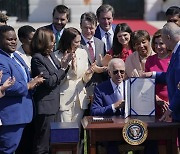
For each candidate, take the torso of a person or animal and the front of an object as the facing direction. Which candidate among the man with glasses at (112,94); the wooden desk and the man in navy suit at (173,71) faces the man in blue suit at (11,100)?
the man in navy suit at (173,71)

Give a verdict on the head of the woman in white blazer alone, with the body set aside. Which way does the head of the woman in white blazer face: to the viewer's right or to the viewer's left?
to the viewer's right

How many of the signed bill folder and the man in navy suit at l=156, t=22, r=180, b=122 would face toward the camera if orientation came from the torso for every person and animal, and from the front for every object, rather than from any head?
1

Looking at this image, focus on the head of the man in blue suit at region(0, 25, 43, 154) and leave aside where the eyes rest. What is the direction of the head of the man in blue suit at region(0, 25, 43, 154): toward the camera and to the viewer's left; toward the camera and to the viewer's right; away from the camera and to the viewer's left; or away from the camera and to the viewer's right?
toward the camera and to the viewer's right

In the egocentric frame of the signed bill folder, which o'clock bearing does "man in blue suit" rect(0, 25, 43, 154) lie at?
The man in blue suit is roughly at 3 o'clock from the signed bill folder.

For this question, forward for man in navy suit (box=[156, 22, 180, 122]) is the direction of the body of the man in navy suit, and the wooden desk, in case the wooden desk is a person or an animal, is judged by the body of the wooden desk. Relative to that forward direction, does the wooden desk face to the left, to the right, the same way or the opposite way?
to the left

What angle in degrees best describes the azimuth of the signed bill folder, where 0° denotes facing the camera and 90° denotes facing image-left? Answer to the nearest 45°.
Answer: approximately 0°

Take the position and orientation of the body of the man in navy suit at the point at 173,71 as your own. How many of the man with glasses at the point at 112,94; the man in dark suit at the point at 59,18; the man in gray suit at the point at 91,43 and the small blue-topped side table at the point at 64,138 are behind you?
0

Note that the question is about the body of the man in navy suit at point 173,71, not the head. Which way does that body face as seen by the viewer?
to the viewer's left

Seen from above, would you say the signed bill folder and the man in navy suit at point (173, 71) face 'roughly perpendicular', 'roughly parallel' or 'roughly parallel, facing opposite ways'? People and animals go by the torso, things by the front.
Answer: roughly perpendicular

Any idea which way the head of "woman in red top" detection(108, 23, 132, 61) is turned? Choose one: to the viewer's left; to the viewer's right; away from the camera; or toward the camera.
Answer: toward the camera

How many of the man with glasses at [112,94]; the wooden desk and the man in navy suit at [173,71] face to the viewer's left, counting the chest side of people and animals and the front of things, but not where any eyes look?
1

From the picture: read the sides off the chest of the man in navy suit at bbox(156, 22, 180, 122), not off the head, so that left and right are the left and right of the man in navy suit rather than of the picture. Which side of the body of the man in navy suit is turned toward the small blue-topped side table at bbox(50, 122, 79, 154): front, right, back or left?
front

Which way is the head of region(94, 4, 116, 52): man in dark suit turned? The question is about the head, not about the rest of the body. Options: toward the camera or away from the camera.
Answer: toward the camera

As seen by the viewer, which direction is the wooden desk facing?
toward the camera
